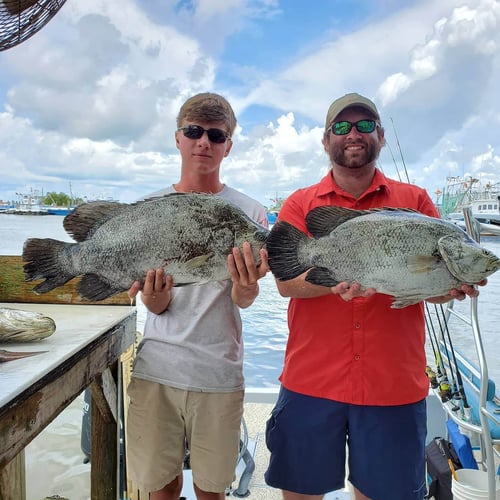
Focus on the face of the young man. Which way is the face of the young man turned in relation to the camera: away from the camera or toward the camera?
toward the camera

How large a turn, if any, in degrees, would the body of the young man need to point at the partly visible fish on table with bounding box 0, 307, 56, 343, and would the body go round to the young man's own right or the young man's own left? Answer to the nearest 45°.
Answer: approximately 45° to the young man's own right

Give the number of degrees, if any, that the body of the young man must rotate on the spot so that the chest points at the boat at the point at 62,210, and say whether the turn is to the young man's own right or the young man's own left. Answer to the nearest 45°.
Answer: approximately 135° to the young man's own right

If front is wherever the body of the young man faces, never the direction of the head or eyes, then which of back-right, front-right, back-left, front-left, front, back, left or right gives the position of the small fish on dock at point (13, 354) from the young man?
front-right

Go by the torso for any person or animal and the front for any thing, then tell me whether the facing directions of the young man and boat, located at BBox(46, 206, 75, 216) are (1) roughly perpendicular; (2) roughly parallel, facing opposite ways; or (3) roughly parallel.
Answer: roughly perpendicular

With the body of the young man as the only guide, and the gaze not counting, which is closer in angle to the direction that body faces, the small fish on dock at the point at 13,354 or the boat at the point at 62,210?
the small fish on dock

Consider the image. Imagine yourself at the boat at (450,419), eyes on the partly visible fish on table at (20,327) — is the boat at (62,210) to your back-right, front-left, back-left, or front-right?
front-right

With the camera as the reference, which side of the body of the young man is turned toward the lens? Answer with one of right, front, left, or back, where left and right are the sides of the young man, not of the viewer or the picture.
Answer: front
